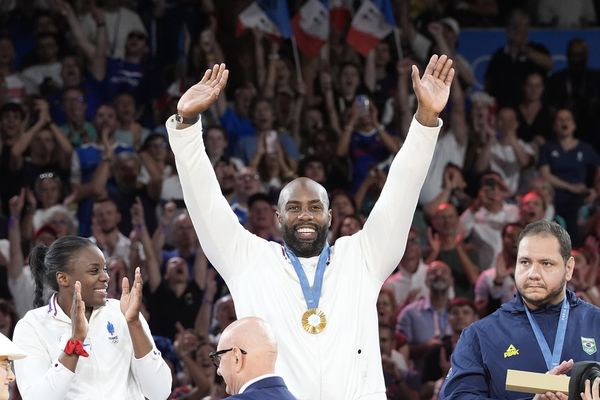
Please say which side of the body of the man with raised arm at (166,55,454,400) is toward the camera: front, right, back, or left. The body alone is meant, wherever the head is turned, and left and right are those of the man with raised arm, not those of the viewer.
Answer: front

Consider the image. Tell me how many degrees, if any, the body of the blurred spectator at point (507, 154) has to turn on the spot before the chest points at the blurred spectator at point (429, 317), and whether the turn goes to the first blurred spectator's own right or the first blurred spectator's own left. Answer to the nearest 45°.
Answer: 0° — they already face them

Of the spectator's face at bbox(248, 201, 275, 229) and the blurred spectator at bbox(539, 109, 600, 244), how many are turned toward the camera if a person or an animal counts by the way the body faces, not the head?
2

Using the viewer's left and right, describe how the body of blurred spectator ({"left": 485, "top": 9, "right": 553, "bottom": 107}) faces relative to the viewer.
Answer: facing the viewer

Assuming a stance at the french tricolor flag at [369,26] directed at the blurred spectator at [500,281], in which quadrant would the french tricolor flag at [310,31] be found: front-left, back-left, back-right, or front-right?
back-right

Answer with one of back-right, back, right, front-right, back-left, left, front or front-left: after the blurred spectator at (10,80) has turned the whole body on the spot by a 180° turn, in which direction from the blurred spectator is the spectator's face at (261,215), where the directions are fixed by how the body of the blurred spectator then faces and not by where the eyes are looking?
back-right

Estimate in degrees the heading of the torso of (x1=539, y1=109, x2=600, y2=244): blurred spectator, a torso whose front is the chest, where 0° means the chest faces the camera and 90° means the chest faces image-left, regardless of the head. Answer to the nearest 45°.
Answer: approximately 0°

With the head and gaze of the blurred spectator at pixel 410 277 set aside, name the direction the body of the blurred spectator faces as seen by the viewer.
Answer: toward the camera

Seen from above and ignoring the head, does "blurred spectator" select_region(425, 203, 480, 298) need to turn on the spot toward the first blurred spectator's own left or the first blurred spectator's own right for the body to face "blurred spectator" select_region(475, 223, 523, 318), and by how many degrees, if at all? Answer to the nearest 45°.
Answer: approximately 45° to the first blurred spectator's own left

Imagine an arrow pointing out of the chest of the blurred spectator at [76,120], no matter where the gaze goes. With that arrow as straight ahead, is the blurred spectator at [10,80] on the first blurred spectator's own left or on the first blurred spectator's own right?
on the first blurred spectator's own right

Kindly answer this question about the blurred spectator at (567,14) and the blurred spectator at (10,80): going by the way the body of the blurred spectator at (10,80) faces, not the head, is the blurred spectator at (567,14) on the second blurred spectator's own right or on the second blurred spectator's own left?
on the second blurred spectator's own left

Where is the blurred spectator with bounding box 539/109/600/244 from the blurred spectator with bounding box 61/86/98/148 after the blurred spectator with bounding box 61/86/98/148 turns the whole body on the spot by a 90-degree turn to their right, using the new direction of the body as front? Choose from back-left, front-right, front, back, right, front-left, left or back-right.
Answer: back
